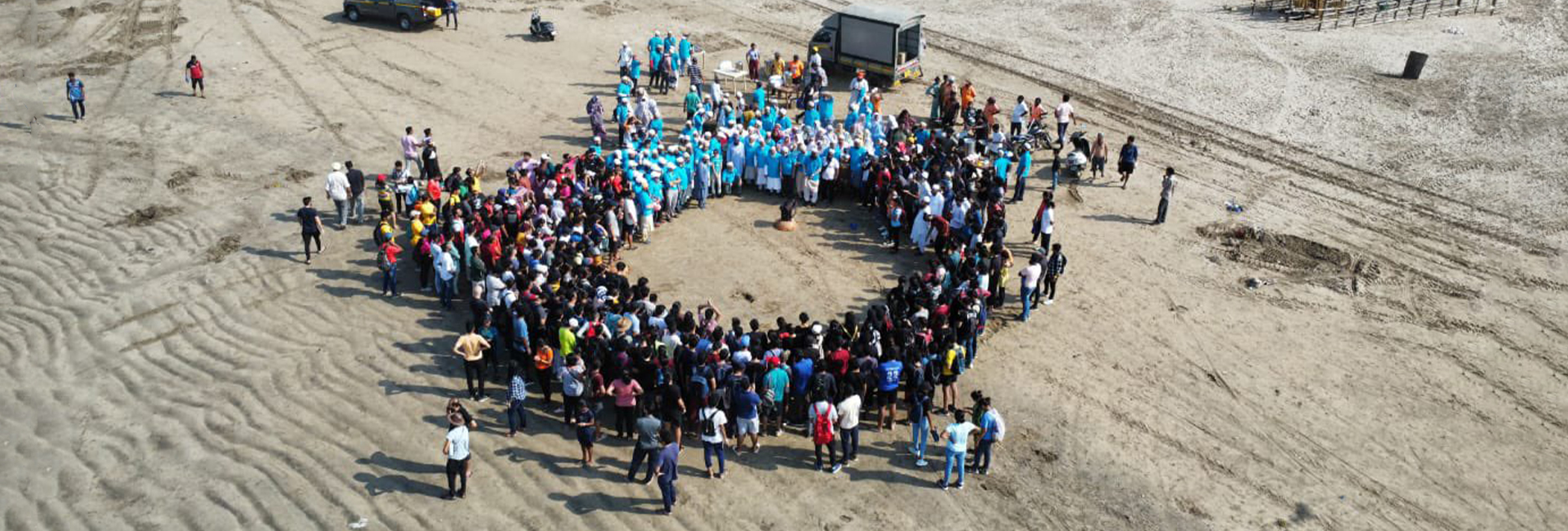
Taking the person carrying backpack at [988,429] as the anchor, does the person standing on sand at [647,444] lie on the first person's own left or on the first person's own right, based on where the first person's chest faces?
on the first person's own left

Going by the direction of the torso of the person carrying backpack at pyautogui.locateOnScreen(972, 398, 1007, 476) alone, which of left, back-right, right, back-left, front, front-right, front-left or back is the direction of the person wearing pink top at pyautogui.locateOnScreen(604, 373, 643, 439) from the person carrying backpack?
front-left

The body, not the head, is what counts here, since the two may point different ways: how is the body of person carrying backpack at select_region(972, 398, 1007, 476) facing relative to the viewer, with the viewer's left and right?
facing away from the viewer and to the left of the viewer

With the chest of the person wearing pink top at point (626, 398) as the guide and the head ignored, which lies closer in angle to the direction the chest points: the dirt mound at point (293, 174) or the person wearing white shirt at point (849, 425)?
the dirt mound

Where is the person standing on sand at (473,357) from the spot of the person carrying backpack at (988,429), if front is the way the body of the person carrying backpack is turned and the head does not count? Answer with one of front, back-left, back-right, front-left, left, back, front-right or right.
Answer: front-left

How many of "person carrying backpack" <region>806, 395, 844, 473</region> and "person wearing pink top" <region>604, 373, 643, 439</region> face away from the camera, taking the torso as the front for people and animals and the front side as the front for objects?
2

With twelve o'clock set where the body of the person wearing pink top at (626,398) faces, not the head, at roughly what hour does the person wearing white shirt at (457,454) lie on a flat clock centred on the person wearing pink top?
The person wearing white shirt is roughly at 8 o'clock from the person wearing pink top.

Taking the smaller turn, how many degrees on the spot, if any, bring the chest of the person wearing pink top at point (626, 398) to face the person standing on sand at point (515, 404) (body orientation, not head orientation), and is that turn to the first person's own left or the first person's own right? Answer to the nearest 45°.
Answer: approximately 90° to the first person's own left

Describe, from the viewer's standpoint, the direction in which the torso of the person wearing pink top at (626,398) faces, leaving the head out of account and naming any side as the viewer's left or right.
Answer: facing away from the viewer

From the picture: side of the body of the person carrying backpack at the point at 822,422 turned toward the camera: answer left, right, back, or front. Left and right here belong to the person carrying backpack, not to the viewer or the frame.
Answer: back

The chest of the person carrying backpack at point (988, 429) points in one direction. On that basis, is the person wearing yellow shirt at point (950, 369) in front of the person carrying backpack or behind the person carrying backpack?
in front

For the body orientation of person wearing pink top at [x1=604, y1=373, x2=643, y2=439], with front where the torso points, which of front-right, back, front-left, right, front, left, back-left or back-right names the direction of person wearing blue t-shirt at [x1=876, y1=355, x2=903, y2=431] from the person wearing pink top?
right

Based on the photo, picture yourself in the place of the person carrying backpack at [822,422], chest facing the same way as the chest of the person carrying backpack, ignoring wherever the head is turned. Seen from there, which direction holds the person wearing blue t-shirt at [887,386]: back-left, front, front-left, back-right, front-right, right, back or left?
front-right
